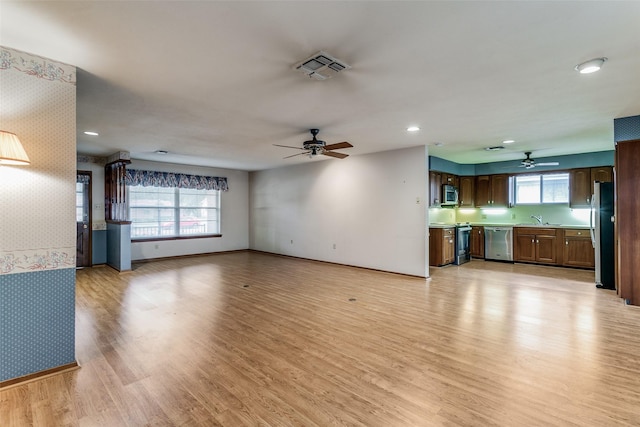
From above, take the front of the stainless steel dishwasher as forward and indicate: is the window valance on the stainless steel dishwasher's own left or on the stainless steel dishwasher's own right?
on the stainless steel dishwasher's own right

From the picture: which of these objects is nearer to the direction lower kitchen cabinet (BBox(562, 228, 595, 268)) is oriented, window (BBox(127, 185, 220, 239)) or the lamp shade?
the lamp shade

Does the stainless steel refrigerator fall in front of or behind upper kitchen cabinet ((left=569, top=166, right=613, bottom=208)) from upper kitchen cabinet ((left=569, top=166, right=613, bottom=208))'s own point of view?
in front

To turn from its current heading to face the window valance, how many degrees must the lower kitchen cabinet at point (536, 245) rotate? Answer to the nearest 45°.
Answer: approximately 45° to its right

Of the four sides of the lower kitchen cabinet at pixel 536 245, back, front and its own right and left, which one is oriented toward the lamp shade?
front

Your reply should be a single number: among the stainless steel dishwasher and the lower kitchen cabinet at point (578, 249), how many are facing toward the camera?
2

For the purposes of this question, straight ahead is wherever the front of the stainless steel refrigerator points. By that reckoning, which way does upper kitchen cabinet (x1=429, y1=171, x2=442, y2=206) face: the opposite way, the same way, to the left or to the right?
the opposite way

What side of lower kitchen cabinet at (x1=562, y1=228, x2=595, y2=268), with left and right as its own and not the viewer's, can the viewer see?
front

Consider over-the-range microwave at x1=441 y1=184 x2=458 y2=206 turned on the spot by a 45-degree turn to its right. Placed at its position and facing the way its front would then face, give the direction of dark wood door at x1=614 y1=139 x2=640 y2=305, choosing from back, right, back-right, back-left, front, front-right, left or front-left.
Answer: front-left

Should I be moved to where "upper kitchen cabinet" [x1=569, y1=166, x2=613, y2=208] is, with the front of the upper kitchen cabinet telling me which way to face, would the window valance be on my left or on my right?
on my right

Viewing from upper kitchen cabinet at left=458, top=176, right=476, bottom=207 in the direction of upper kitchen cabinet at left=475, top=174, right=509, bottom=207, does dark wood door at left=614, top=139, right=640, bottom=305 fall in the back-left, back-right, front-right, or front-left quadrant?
front-right

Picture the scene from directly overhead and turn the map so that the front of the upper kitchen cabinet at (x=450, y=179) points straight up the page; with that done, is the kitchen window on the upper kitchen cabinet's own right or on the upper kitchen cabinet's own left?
on the upper kitchen cabinet's own left

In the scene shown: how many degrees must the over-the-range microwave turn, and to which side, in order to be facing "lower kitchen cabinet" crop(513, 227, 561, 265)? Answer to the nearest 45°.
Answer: approximately 45° to its left

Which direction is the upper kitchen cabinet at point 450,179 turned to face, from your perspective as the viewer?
facing the viewer and to the right of the viewer

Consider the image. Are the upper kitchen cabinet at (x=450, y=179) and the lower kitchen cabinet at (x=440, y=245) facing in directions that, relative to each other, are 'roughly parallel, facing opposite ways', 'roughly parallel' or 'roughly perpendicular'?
roughly parallel

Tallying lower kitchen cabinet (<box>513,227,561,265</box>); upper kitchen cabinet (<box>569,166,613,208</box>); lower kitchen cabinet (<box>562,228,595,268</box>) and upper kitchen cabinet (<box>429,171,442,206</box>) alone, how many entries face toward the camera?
3

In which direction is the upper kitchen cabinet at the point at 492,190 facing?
toward the camera

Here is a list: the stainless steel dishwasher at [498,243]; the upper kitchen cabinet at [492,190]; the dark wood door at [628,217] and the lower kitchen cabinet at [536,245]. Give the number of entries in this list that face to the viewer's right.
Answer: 0
